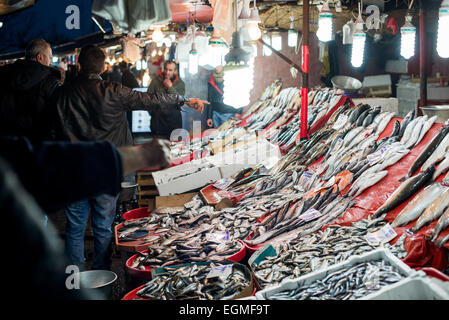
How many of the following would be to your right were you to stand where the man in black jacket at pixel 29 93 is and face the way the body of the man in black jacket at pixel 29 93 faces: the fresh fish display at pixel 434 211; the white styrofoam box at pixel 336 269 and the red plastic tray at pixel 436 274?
3

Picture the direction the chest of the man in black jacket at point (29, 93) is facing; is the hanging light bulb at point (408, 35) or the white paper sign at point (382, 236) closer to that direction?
the hanging light bulb

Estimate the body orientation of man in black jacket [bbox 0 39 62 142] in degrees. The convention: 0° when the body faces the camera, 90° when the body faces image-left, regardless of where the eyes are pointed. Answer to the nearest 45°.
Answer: approximately 225°

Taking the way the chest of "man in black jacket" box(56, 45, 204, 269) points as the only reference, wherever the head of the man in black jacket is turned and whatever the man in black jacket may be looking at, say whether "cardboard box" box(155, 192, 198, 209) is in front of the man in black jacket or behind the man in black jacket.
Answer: in front

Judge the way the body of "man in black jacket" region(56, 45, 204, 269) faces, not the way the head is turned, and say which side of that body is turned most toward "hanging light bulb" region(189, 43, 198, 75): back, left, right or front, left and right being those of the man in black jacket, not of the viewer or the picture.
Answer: front

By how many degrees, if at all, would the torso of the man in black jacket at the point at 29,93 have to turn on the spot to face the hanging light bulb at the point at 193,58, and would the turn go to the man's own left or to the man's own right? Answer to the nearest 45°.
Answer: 0° — they already face it

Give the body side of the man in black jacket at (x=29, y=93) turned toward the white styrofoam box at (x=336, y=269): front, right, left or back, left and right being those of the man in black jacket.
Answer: right

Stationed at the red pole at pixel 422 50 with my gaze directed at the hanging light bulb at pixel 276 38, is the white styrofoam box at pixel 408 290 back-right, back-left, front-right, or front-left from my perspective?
back-left

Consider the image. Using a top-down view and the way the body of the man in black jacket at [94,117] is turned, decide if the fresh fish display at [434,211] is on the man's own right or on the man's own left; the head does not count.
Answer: on the man's own right

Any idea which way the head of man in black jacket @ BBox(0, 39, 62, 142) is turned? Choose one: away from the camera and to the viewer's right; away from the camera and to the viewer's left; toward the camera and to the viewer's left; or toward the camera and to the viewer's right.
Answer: away from the camera and to the viewer's right

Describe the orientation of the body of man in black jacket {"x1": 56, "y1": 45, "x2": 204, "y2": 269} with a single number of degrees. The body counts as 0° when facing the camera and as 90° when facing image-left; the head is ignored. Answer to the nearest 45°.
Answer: approximately 180°

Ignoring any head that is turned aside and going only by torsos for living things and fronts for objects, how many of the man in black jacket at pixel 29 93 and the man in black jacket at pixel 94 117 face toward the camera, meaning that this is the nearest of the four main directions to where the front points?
0
